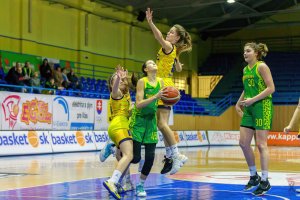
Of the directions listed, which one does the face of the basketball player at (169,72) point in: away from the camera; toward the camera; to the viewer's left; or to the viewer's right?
to the viewer's left

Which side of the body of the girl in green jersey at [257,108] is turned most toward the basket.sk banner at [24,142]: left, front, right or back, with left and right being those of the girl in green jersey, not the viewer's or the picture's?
right

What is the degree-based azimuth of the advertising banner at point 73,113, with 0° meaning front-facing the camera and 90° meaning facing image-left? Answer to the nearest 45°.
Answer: approximately 315°

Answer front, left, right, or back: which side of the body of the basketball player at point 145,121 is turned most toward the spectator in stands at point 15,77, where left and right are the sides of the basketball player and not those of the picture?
back

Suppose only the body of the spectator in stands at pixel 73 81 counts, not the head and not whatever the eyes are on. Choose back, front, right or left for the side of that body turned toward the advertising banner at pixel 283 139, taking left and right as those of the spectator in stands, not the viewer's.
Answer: left

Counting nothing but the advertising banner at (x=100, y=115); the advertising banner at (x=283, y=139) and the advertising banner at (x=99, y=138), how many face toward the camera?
3

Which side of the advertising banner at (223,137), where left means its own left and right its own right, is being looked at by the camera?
front

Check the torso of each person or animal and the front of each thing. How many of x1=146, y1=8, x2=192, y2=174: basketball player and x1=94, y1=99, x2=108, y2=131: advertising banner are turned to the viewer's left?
1

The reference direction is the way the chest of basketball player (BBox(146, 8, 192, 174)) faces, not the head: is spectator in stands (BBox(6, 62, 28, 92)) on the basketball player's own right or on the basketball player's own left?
on the basketball player's own right

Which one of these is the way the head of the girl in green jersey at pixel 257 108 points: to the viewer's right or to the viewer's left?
to the viewer's left

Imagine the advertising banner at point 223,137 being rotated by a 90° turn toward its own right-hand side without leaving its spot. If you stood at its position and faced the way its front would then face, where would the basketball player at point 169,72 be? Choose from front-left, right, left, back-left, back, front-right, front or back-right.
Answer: left

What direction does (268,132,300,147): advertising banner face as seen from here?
toward the camera

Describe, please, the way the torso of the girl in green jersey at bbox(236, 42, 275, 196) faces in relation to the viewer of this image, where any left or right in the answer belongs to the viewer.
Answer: facing the viewer and to the left of the viewer
